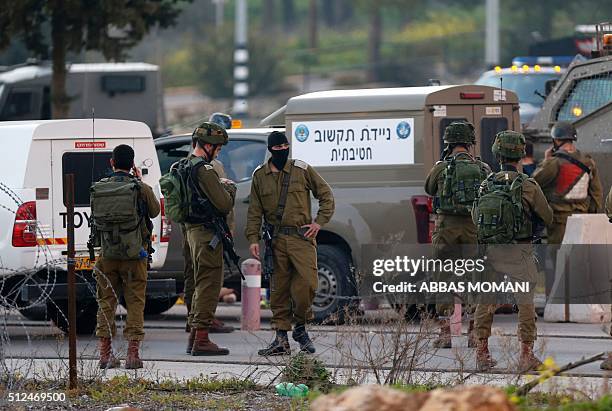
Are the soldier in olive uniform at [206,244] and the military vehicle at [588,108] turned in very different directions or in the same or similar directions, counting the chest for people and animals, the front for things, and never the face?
very different directions

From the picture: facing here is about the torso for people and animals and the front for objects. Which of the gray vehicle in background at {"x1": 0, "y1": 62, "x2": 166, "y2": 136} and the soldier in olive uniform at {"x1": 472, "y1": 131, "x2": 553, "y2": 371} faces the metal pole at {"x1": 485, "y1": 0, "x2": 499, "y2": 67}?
the soldier in olive uniform

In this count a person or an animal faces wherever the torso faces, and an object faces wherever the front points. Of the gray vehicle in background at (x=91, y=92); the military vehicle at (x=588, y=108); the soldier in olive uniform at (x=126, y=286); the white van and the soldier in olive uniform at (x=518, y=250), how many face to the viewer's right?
0

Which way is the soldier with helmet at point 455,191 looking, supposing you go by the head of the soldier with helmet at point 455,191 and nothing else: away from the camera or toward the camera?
away from the camera

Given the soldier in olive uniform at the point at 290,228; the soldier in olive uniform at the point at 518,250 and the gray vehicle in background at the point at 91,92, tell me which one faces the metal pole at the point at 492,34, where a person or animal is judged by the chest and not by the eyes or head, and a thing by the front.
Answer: the soldier in olive uniform at the point at 518,250

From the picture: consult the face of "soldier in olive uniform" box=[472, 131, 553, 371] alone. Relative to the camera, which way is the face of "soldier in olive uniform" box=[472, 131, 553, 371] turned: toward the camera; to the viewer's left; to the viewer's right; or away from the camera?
away from the camera

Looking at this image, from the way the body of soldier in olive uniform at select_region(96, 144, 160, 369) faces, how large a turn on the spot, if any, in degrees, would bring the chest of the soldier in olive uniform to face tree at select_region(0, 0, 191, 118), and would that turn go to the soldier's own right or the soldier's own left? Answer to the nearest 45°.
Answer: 0° — they already face it

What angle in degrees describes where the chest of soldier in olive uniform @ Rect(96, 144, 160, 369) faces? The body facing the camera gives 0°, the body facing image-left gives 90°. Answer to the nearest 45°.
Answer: approximately 180°

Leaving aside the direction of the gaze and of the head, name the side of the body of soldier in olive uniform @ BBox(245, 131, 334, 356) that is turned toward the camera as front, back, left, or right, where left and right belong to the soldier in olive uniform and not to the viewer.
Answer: front

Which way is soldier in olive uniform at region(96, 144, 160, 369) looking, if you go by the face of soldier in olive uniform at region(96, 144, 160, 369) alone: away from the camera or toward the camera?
away from the camera

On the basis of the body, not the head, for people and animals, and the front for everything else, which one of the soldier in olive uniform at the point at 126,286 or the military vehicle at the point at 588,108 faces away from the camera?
the soldier in olive uniform

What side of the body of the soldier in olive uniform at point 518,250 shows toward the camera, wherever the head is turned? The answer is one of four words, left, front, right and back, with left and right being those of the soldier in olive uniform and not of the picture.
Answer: back

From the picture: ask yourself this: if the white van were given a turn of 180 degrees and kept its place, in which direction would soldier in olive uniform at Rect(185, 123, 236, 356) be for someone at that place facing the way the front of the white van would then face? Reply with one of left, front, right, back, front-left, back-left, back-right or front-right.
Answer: front

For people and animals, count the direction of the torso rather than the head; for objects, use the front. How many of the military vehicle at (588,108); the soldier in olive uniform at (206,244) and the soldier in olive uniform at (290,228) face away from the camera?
0

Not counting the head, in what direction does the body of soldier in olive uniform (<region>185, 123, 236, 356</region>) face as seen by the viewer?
to the viewer's right
